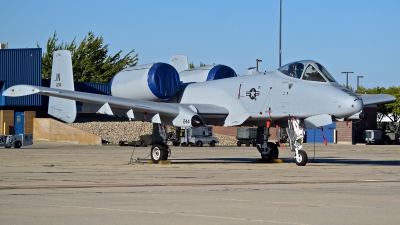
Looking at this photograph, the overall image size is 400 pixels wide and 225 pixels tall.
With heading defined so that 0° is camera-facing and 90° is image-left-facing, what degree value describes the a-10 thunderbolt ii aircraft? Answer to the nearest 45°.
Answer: approximately 315°
